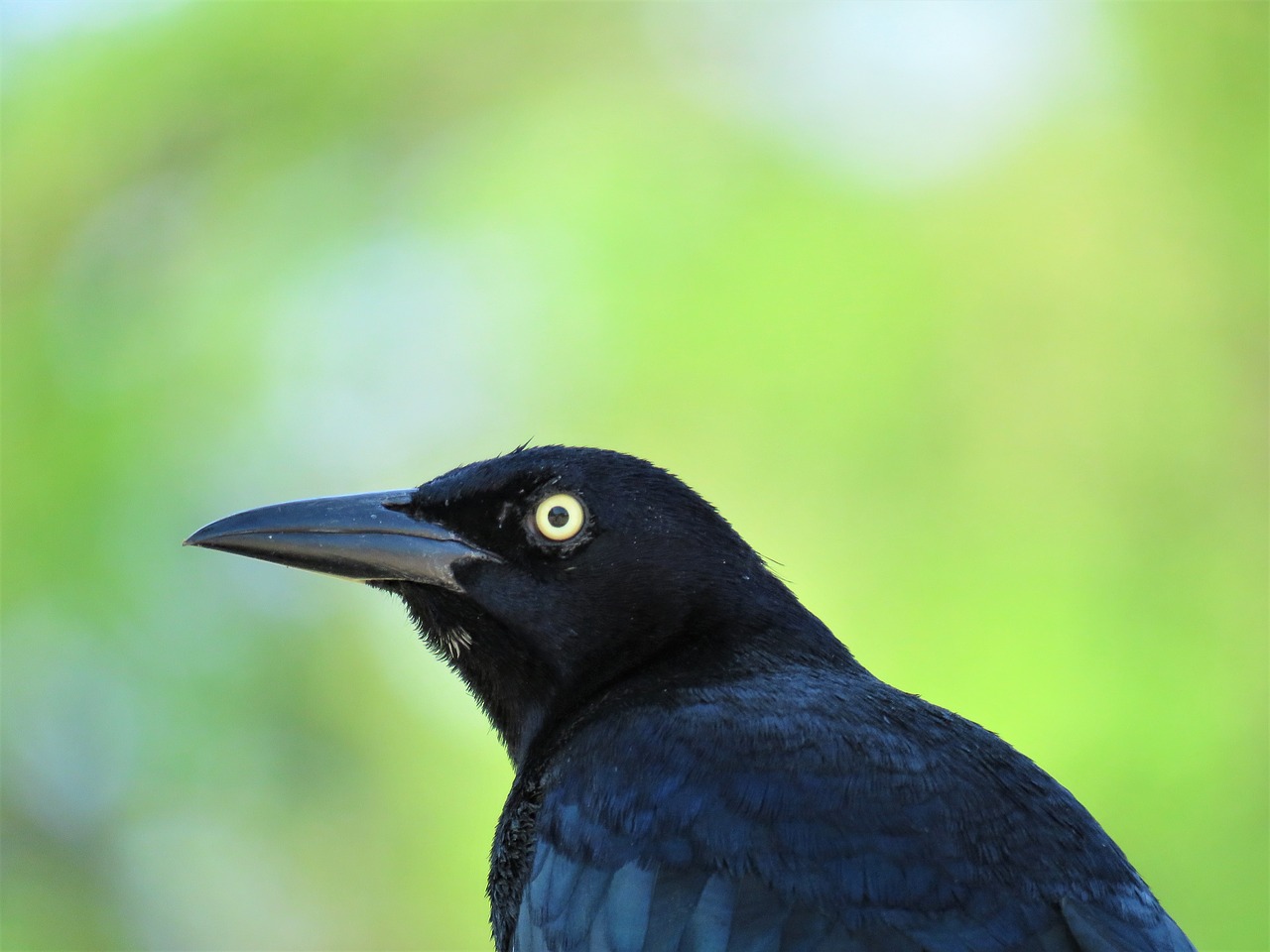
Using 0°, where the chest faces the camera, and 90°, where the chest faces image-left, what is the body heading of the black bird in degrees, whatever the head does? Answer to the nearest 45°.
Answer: approximately 90°
